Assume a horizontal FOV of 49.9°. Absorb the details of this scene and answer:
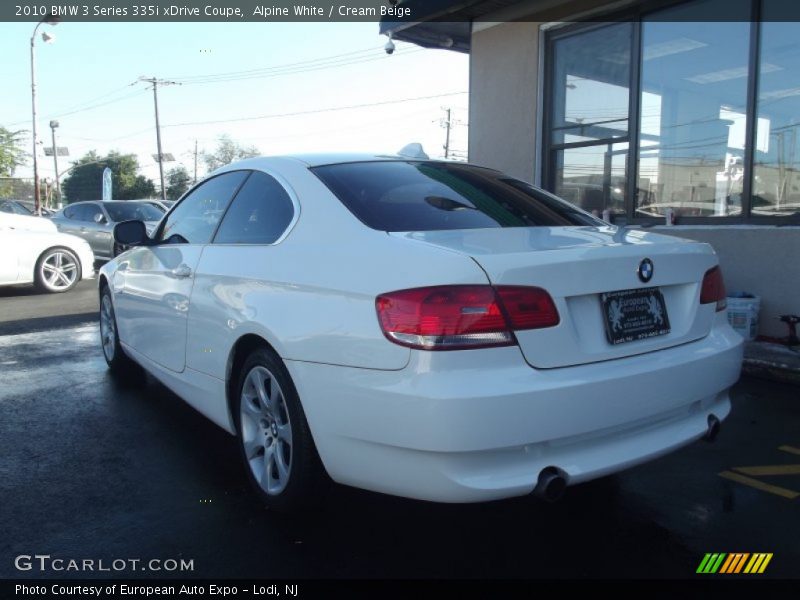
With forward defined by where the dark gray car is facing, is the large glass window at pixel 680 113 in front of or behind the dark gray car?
in front

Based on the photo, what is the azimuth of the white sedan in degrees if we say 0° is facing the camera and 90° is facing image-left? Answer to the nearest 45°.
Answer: approximately 270°

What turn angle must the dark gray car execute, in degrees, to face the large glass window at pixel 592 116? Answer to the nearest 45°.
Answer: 0° — it already faces it

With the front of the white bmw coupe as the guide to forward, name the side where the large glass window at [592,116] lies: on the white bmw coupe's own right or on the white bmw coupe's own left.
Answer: on the white bmw coupe's own right

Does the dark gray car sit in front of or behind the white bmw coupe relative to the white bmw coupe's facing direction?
in front

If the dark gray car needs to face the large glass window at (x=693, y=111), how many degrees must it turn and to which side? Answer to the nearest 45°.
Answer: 0° — it already faces it

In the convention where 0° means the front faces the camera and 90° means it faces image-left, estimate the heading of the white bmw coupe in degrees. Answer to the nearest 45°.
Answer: approximately 135°

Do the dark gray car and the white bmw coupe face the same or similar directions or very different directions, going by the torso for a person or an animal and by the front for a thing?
very different directions
